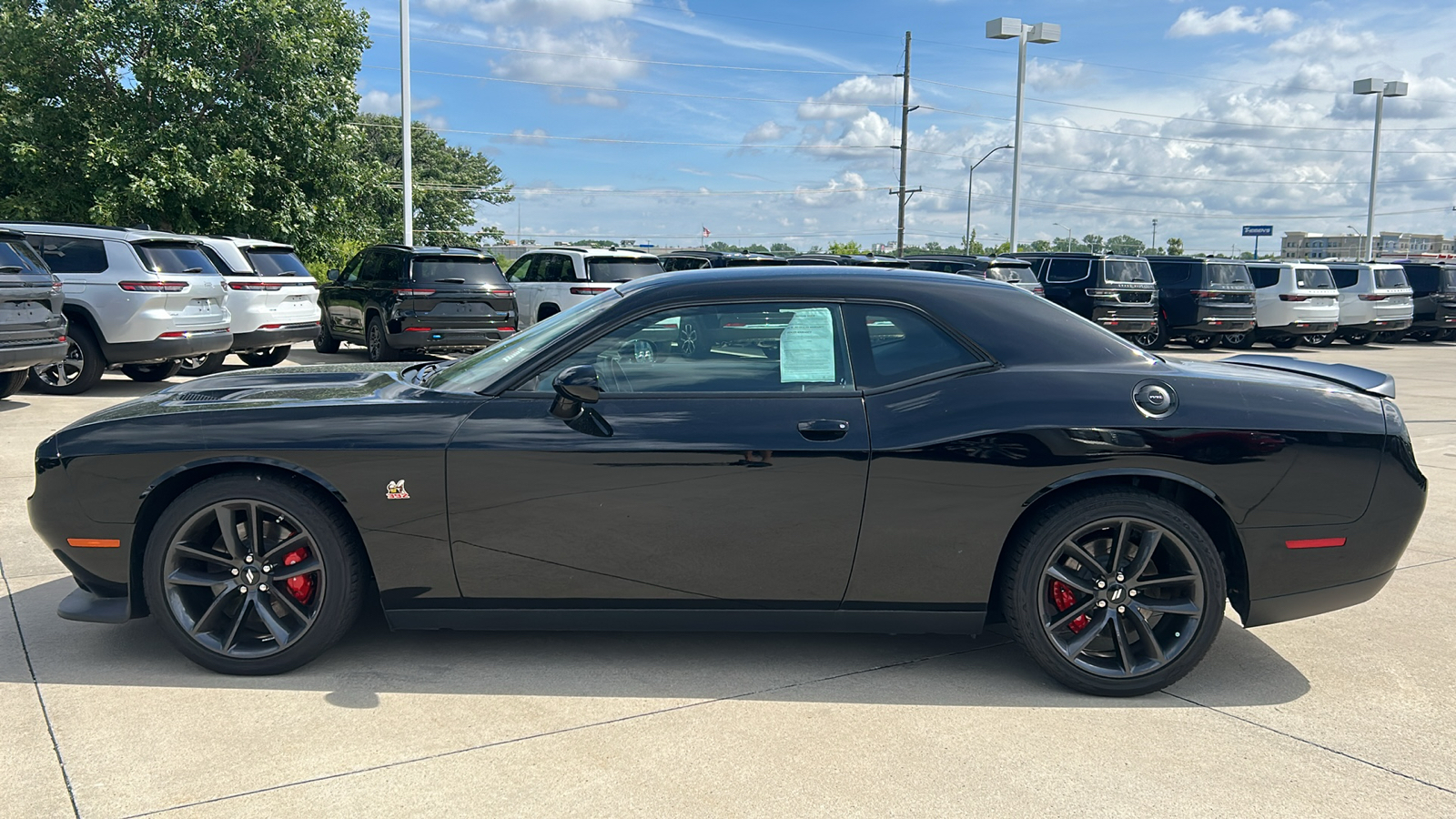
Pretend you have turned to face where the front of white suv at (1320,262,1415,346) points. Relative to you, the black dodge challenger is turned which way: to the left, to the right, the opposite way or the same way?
to the left

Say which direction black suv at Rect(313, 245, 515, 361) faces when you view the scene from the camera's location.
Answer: facing away from the viewer and to the left of the viewer

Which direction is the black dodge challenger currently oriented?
to the viewer's left

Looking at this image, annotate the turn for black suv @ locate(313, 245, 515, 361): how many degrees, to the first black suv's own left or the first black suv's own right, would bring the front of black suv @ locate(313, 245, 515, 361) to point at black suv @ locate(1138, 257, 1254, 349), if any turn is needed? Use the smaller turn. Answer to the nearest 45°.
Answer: approximately 135° to the first black suv's own right

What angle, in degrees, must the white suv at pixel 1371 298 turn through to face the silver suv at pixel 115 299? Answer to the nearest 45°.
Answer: approximately 90° to its left

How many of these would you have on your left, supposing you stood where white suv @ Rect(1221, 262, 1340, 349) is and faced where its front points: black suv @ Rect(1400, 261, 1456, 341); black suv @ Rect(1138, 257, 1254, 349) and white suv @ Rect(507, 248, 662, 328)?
2

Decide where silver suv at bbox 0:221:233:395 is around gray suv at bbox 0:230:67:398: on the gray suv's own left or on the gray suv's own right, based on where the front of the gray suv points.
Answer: on the gray suv's own right

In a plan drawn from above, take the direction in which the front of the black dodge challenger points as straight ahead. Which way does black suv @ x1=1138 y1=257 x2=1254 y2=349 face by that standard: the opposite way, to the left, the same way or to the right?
to the right

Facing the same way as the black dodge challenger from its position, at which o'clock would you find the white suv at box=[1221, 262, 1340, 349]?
The white suv is roughly at 4 o'clock from the black dodge challenger.

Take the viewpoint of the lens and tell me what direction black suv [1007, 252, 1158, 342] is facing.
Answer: facing away from the viewer and to the left of the viewer

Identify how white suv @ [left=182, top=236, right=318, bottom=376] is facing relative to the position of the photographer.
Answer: facing away from the viewer and to the left of the viewer

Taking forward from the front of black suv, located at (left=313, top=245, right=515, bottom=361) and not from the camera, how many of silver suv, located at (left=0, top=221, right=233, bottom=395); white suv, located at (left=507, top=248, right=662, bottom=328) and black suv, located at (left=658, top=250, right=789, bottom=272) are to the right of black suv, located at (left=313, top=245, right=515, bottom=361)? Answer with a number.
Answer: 2

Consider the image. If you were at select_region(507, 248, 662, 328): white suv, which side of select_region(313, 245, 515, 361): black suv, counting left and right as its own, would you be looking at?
right

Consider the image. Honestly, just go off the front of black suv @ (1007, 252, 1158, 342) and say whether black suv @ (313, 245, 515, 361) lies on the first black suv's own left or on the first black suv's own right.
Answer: on the first black suv's own left
